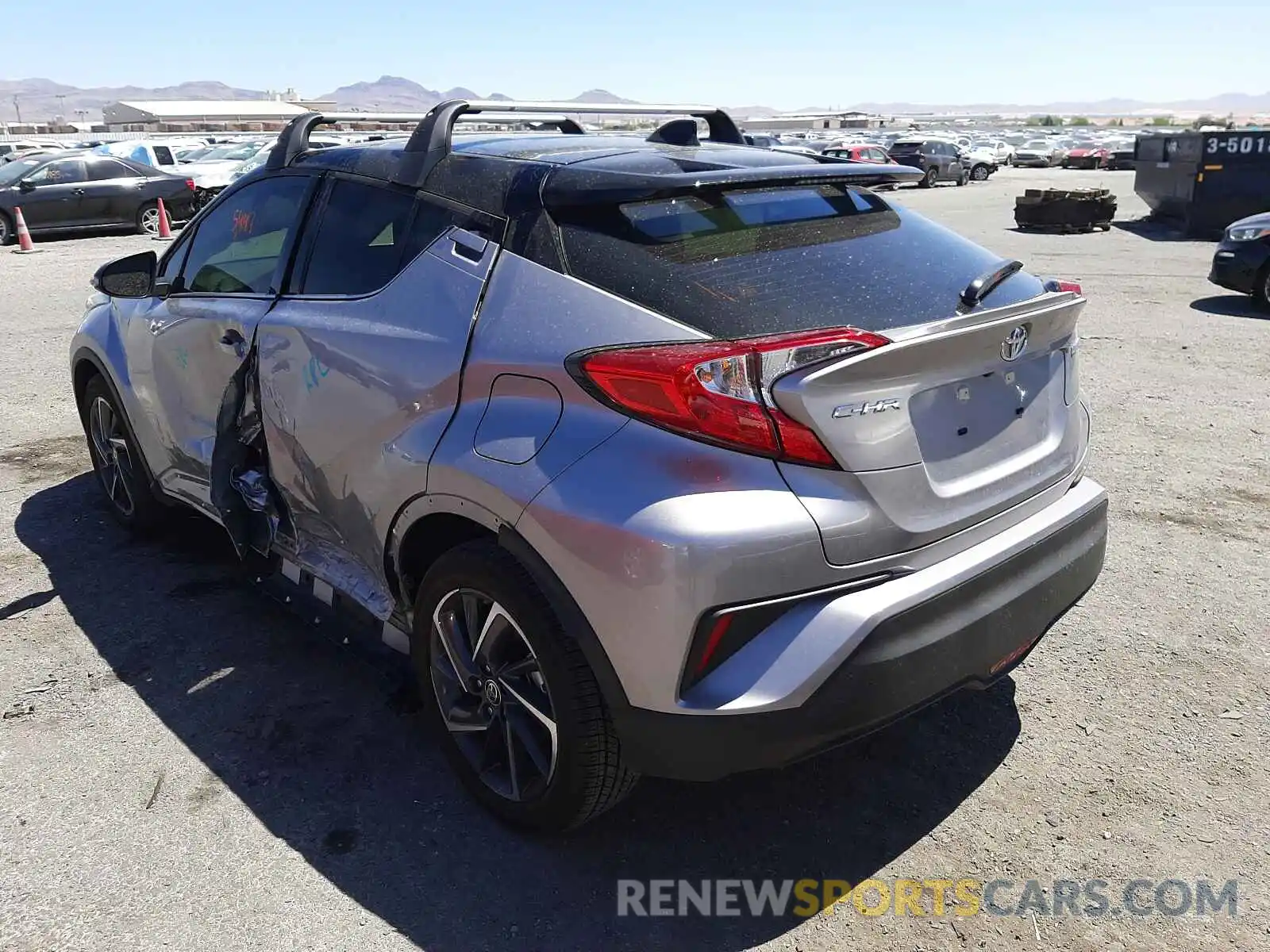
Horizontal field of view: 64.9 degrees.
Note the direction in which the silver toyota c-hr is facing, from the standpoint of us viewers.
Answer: facing away from the viewer and to the left of the viewer

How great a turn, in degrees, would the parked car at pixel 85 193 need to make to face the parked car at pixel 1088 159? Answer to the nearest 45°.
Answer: approximately 180°

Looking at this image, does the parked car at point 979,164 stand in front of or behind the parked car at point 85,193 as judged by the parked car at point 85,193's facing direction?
behind

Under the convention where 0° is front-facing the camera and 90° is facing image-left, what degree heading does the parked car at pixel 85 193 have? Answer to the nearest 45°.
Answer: approximately 90°

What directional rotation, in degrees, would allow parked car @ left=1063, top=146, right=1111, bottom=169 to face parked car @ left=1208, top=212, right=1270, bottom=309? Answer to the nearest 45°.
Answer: approximately 45° to its left

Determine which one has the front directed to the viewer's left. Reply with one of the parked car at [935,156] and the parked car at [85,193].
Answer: the parked car at [85,193]

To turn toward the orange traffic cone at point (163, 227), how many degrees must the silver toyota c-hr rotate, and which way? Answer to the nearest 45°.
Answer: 0° — it already faces it

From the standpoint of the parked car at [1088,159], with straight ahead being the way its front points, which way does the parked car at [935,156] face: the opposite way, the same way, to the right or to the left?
the opposite way

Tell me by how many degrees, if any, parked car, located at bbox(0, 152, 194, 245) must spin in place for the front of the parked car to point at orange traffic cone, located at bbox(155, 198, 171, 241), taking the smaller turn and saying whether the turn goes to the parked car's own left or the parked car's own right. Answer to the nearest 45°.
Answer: approximately 135° to the parked car's own left

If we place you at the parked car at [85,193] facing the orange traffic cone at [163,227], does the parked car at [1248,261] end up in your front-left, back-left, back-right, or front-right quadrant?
front-right

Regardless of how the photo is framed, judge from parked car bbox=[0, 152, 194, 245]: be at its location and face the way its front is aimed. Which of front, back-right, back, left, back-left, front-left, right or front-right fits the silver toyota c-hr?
left

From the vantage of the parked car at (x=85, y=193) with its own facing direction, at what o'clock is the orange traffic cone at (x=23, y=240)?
The orange traffic cone is roughly at 10 o'clock from the parked car.

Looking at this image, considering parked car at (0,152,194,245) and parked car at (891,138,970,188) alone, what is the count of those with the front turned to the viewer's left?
1

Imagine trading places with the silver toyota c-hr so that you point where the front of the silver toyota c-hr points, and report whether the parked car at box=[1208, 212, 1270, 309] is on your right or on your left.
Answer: on your right

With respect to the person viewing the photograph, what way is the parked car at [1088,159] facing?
facing the viewer and to the left of the viewer

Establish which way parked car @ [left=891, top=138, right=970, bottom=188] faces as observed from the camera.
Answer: facing away from the viewer and to the right of the viewer

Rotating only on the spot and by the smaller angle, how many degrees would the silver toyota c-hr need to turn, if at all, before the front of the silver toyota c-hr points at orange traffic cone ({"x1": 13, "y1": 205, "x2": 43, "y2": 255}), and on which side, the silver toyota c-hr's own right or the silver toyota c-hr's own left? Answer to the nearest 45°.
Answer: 0° — it already faces it
